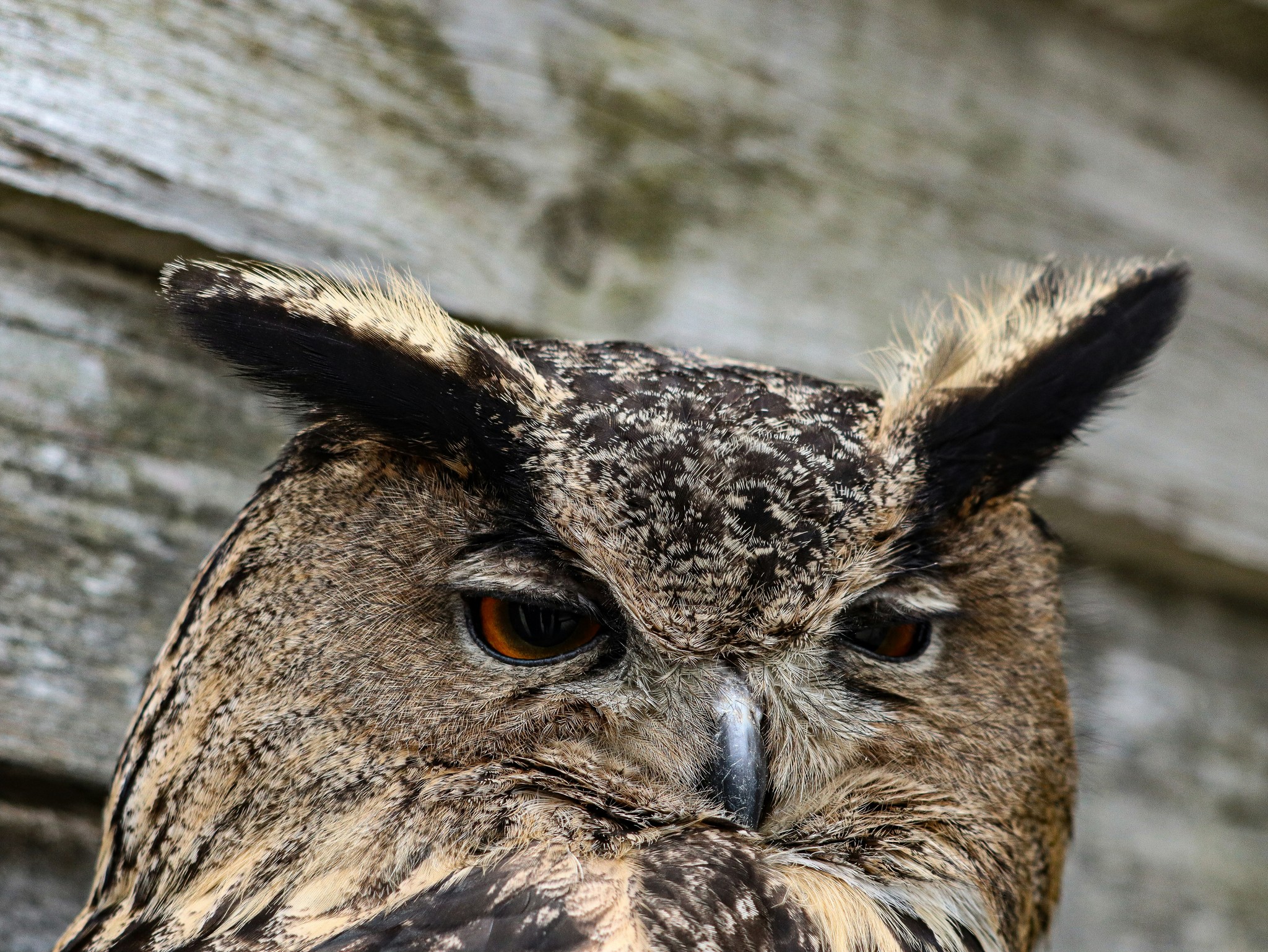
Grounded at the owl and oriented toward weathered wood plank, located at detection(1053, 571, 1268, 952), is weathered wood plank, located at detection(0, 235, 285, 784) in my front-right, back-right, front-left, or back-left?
back-left
